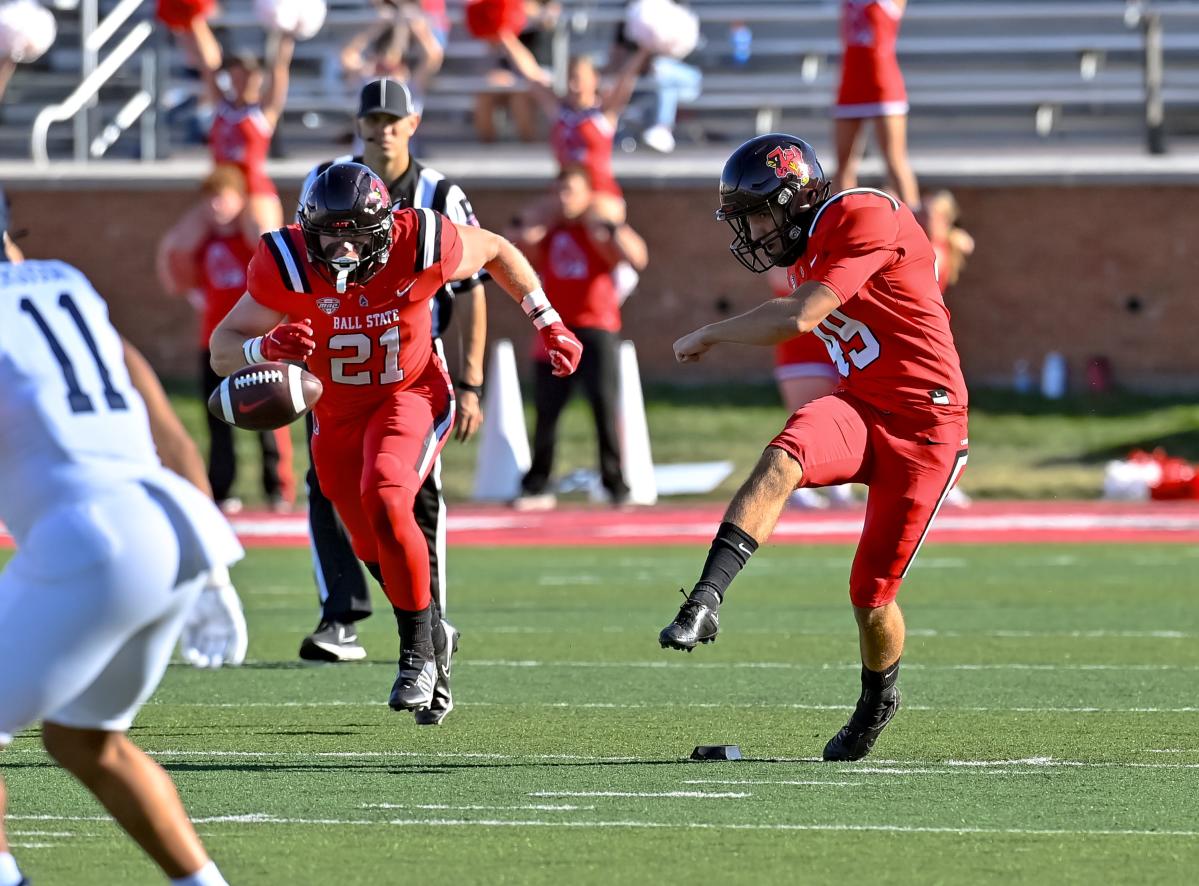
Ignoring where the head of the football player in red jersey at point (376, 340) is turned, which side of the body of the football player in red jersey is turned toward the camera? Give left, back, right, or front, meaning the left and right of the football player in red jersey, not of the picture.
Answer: front

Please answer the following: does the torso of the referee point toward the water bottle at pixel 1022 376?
no

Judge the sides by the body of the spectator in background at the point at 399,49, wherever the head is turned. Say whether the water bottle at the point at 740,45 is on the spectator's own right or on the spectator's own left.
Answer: on the spectator's own left

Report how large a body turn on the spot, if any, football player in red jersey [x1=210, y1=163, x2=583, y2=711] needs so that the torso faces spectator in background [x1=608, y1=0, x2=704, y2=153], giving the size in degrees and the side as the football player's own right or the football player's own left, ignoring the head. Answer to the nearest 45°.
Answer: approximately 180°

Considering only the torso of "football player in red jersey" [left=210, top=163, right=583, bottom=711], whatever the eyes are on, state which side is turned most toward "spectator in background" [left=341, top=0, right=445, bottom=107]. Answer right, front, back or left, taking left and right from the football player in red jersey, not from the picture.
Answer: back

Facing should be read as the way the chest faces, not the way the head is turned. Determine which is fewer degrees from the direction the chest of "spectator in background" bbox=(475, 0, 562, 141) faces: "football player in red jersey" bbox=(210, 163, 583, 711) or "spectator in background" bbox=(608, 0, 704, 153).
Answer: the football player in red jersey

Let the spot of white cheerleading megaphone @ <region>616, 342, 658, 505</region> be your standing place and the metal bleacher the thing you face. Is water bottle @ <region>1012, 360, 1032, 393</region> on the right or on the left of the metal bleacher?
right

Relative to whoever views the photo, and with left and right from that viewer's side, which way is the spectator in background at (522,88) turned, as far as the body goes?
facing the viewer

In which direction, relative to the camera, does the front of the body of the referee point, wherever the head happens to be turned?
toward the camera

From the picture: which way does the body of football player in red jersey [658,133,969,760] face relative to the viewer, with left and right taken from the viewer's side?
facing the viewer and to the left of the viewer
